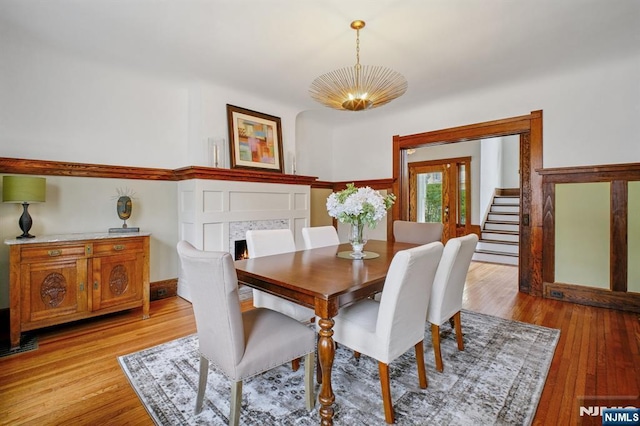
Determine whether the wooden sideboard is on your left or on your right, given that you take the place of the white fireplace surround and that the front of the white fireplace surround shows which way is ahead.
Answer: on your right

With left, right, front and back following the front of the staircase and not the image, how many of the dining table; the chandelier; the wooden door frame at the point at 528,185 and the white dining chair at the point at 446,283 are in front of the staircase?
4

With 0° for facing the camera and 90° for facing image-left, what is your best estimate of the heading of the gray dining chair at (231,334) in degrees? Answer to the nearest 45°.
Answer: approximately 225°

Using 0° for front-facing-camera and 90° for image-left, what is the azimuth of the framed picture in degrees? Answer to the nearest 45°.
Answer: approximately 315°

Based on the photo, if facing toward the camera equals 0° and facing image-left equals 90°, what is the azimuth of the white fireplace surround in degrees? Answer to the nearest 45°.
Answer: approximately 315°

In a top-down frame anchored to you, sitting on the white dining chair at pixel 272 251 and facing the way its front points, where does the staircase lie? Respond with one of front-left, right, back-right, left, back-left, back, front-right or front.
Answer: left

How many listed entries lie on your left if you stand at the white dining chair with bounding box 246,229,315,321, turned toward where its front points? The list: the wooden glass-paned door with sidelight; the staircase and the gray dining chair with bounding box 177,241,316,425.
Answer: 2

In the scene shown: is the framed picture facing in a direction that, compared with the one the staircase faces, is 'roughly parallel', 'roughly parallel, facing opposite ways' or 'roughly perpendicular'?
roughly perpendicular

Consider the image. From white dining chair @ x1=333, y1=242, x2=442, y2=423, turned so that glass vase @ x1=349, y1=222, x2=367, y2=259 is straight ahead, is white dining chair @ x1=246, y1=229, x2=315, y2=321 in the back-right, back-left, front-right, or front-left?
front-left

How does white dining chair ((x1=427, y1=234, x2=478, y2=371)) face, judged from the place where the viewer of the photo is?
facing away from the viewer and to the left of the viewer

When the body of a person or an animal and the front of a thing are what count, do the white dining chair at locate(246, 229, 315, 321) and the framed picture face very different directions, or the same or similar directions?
same or similar directions
